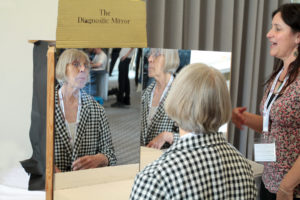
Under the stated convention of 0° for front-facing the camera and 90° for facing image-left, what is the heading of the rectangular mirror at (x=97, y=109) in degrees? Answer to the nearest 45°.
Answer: approximately 315°

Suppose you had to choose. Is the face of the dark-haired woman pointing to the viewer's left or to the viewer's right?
to the viewer's left

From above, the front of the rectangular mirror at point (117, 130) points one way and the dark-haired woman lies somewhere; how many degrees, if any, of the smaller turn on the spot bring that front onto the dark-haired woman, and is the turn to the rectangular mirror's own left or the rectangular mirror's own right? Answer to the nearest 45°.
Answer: approximately 90° to the rectangular mirror's own left

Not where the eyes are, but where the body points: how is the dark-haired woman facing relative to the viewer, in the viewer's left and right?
facing to the left of the viewer

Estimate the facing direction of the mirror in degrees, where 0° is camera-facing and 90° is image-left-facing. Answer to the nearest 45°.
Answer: approximately 0°

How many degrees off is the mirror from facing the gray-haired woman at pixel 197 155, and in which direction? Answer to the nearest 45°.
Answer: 0° — it already faces them

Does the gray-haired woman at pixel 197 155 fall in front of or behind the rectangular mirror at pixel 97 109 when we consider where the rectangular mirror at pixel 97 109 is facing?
in front

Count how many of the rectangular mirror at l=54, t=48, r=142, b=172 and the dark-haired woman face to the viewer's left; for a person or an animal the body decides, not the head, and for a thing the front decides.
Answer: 1
